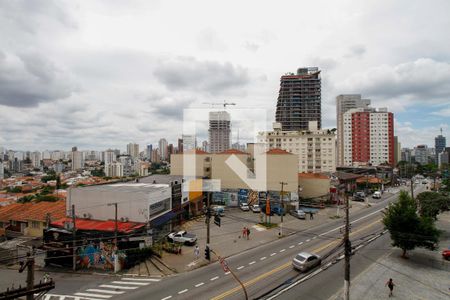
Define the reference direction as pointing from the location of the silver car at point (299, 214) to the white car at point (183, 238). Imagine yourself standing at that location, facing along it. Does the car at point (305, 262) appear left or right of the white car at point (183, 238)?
left

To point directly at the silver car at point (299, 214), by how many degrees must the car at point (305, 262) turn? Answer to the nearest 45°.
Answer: approximately 45° to its left

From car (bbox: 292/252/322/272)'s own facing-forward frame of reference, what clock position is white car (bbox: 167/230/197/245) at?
The white car is roughly at 8 o'clock from the car.

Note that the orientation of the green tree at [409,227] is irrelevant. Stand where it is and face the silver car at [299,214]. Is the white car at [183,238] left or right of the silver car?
left

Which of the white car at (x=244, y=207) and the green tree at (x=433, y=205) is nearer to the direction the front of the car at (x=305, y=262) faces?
the green tree

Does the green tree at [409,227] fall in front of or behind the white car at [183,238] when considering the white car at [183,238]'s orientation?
in front

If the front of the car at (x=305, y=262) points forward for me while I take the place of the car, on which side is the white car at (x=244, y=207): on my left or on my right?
on my left

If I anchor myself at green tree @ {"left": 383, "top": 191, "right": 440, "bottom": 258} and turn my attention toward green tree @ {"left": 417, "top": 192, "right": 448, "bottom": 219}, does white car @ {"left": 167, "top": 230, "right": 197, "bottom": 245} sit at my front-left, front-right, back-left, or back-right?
back-left

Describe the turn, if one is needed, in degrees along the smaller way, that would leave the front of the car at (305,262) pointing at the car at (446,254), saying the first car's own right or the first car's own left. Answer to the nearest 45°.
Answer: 0° — it already faces it

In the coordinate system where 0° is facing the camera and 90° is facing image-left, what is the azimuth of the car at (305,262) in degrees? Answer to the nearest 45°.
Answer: approximately 225°

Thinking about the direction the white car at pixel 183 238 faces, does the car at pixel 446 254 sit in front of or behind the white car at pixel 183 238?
in front

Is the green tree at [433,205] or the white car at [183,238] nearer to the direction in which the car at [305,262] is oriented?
the green tree

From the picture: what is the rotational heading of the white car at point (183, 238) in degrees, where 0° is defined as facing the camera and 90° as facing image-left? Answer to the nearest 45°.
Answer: approximately 315°

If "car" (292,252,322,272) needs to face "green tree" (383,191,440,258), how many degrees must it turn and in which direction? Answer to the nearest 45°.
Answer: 0° — it already faces it
